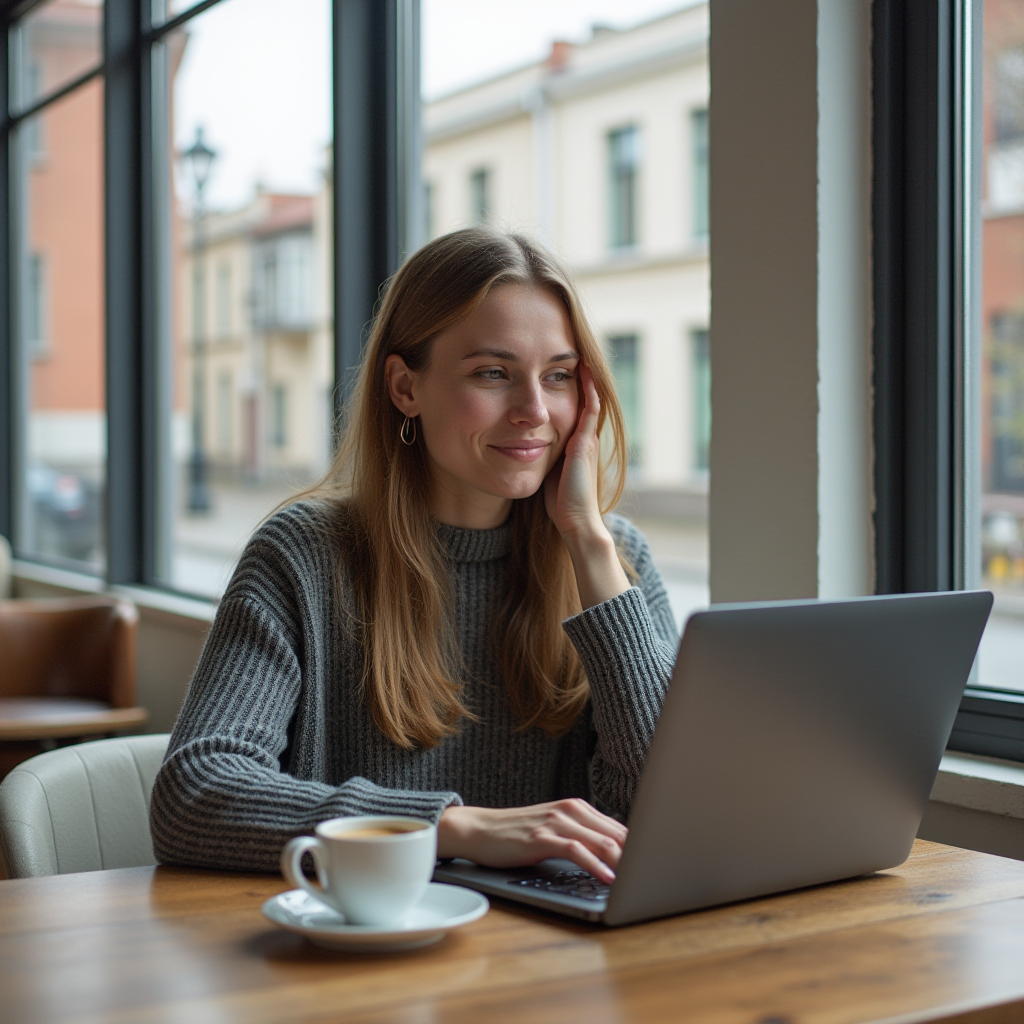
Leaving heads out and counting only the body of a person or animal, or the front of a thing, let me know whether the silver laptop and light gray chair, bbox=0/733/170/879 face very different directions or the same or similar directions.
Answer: very different directions

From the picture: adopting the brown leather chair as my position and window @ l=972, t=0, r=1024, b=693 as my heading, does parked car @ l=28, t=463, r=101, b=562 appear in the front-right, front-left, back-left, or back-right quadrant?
back-left

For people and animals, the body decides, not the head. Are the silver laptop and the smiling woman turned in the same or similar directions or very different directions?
very different directions

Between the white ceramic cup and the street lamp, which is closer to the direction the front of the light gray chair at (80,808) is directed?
the white ceramic cup

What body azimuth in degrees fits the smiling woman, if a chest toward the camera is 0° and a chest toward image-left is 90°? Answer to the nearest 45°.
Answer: approximately 315°

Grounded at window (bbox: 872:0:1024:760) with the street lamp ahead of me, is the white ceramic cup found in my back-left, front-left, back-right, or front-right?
back-left

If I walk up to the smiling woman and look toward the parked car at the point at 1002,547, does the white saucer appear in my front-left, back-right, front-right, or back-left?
back-right

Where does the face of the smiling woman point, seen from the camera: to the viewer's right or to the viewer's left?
to the viewer's right

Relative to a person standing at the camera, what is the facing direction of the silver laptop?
facing away from the viewer and to the left of the viewer

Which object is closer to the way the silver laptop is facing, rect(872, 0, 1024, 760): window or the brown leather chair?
the brown leather chair
